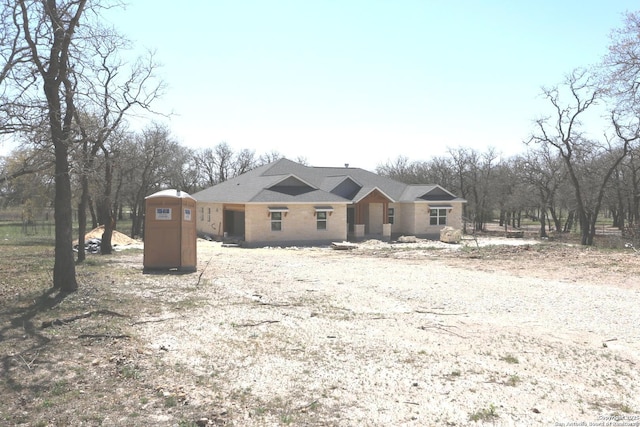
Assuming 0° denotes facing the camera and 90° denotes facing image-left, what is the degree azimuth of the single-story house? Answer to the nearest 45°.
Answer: approximately 0°

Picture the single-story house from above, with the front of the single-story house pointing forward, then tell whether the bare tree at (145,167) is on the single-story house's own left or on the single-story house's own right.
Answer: on the single-story house's own right

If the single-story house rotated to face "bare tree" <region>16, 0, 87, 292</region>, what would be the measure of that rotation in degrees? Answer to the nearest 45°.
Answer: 0° — it already faces it

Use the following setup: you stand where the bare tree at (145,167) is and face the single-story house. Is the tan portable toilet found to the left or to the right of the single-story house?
right

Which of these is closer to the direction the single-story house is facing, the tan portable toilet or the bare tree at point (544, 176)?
the tan portable toilet

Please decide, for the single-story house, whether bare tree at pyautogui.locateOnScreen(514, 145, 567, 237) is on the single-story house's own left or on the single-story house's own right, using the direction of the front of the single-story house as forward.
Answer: on the single-story house's own left

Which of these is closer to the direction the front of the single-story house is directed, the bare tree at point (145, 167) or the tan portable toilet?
the tan portable toilet

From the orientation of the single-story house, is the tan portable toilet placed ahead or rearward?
ahead

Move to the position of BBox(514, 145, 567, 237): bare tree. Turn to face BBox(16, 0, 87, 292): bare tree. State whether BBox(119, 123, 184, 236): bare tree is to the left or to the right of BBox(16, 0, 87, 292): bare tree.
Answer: right
